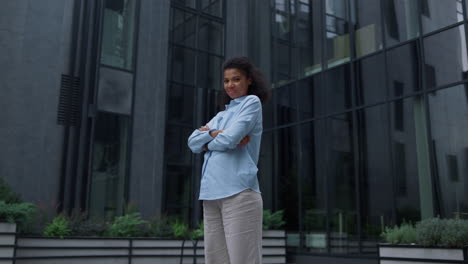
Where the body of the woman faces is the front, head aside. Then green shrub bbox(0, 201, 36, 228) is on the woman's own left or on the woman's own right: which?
on the woman's own right

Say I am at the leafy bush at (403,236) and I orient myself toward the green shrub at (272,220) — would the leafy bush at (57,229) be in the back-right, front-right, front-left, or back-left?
front-left

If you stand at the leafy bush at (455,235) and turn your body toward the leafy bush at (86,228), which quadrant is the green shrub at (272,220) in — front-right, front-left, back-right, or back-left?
front-right

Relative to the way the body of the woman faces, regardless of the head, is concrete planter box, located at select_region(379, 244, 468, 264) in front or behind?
behind

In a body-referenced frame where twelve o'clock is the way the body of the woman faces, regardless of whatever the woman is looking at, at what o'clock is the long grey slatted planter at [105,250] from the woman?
The long grey slatted planter is roughly at 4 o'clock from the woman.

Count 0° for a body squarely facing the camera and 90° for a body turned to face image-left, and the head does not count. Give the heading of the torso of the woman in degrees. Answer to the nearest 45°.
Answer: approximately 45°

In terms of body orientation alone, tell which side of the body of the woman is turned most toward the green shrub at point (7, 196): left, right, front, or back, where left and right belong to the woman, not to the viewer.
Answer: right

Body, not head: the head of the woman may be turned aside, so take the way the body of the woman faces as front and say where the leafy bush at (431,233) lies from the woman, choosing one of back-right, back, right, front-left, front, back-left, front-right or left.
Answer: back

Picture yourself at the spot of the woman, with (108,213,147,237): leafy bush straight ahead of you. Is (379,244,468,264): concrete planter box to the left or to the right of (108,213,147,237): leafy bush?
right

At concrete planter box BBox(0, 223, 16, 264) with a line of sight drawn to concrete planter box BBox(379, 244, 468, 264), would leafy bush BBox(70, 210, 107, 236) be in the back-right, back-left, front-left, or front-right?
front-left

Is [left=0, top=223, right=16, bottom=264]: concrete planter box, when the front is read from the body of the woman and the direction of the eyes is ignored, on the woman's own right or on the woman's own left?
on the woman's own right

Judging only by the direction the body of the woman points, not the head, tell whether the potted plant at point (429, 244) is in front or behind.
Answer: behind

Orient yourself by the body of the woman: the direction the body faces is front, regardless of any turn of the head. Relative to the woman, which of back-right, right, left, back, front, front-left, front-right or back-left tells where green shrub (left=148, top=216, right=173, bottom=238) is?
back-right

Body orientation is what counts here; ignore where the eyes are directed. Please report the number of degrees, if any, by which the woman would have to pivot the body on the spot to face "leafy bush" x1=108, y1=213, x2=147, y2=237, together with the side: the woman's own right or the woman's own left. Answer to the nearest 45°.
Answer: approximately 135° to the woman's own right
